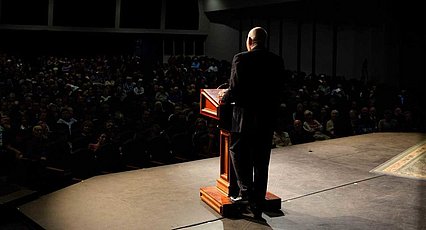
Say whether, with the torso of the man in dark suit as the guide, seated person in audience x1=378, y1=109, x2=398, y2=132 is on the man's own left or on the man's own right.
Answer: on the man's own right

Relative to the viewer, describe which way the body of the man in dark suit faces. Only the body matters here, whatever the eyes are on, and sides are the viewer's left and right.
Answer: facing away from the viewer and to the left of the viewer

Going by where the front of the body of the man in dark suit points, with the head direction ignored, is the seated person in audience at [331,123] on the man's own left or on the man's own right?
on the man's own right

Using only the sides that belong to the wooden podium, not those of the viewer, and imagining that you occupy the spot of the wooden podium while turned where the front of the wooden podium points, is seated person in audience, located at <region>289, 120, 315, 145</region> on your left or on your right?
on your right

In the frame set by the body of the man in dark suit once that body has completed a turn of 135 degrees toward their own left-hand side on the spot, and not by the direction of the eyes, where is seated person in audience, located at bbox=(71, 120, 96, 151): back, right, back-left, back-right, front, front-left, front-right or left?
back-right
